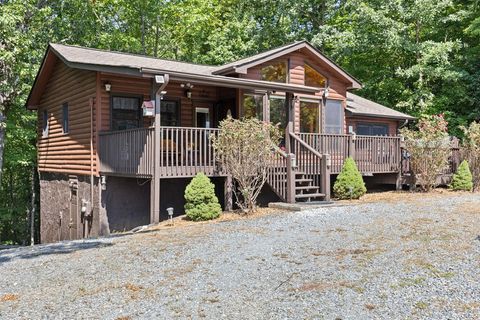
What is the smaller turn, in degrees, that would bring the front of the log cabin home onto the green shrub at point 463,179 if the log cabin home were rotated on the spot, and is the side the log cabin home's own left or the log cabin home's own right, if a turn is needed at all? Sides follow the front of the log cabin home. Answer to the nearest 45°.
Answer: approximately 45° to the log cabin home's own left

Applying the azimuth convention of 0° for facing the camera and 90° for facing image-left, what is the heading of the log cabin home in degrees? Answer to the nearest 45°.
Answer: approximately 315°

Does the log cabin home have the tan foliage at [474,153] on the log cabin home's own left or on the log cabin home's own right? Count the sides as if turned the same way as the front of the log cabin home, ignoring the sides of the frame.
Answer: on the log cabin home's own left

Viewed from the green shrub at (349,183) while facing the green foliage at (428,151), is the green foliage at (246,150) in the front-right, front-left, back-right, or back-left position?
back-right

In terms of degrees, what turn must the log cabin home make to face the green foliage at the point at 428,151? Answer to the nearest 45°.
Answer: approximately 45° to its left
